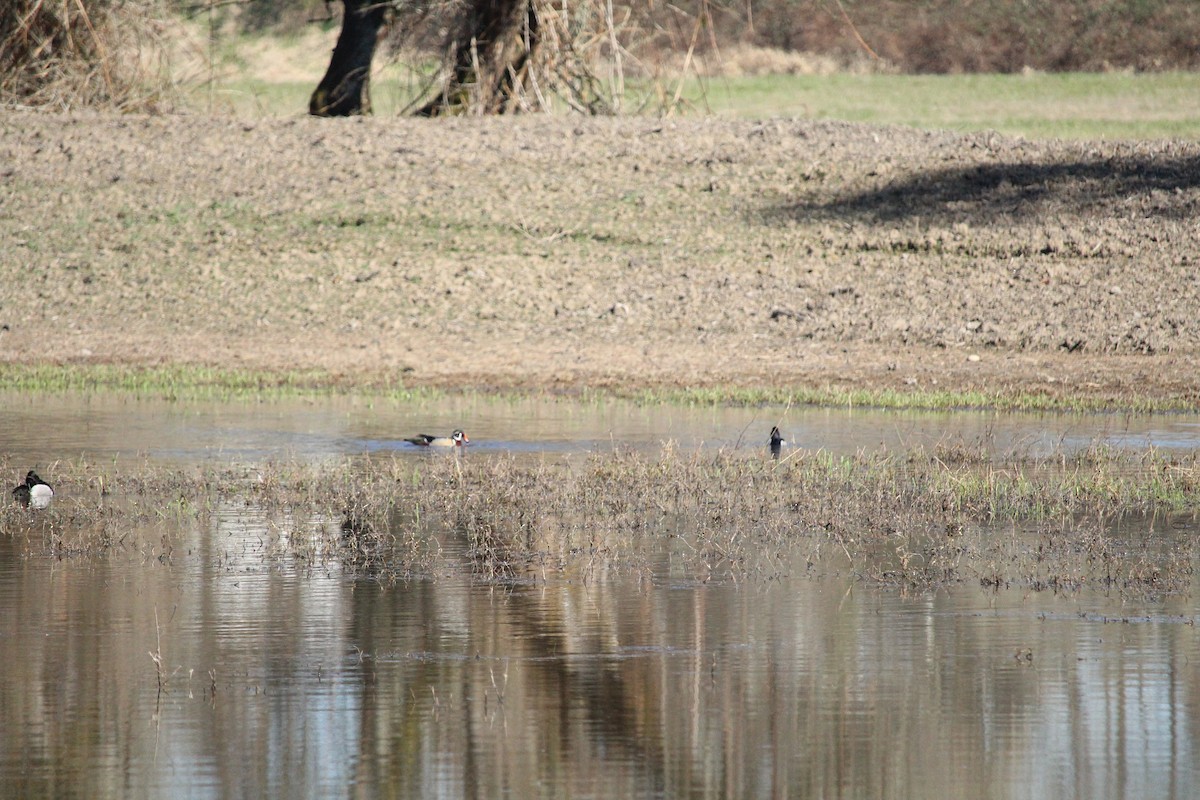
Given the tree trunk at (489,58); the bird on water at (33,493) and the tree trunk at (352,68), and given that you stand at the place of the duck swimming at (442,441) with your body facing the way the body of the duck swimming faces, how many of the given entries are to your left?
2

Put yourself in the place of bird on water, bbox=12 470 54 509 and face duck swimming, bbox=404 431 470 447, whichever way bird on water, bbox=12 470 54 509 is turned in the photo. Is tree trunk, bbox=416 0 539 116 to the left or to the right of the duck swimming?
left

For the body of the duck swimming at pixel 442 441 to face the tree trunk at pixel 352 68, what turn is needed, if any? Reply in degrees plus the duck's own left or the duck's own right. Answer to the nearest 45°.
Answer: approximately 90° to the duck's own left

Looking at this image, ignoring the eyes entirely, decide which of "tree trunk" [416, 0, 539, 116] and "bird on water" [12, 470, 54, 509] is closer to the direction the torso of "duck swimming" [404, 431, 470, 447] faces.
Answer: the tree trunk

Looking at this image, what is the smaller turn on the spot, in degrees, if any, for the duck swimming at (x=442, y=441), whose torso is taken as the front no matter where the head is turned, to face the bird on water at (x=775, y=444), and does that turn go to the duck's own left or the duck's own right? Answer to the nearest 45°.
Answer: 0° — it already faces it

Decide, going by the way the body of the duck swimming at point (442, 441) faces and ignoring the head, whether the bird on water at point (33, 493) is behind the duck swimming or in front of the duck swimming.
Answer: behind

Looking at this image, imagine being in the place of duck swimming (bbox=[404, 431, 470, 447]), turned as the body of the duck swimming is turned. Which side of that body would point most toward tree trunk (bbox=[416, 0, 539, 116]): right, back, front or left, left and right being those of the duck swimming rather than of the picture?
left

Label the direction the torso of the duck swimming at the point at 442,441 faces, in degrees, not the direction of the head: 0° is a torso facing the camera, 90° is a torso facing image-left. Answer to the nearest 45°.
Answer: approximately 270°
